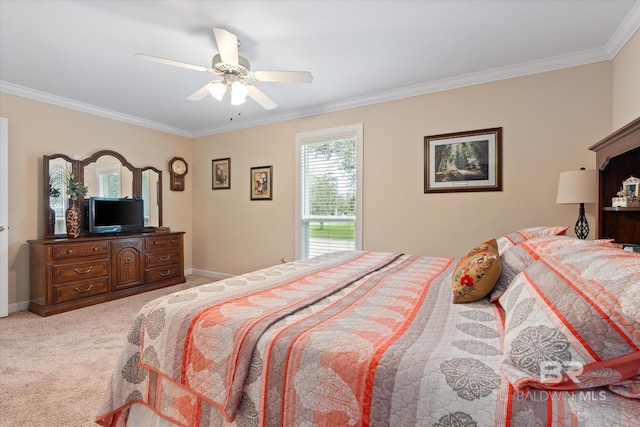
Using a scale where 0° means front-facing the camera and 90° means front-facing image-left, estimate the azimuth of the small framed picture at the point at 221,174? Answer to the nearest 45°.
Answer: approximately 45°

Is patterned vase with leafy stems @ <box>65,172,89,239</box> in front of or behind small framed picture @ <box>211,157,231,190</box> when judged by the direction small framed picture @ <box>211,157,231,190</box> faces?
in front

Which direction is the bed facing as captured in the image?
to the viewer's left

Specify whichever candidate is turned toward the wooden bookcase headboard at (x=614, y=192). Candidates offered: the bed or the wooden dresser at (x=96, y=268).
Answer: the wooden dresser at (x=96, y=268)

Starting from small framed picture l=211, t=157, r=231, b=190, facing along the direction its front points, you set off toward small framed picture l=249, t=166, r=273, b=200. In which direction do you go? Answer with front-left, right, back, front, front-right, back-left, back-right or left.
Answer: left

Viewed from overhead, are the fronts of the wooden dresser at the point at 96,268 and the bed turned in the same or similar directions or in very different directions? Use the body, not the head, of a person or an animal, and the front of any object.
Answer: very different directions

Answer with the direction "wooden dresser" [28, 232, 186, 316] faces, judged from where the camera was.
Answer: facing the viewer and to the right of the viewer

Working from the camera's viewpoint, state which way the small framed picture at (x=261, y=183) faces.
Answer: facing the viewer and to the left of the viewer

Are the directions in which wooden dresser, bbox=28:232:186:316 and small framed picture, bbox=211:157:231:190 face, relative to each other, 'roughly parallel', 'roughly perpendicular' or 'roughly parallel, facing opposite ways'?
roughly perpendicular

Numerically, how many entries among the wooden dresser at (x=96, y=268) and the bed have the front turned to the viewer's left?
1

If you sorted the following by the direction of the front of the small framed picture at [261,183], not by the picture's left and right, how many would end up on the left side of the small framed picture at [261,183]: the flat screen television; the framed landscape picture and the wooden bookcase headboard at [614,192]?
2

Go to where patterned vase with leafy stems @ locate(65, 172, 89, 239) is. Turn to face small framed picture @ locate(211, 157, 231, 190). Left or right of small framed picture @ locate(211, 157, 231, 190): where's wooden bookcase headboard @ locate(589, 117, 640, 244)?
right

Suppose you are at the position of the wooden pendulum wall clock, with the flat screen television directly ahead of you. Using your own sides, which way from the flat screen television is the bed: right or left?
left

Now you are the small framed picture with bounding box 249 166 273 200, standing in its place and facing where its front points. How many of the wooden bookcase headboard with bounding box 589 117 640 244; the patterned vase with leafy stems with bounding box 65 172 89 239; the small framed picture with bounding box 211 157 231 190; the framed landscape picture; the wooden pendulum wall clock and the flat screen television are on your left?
2

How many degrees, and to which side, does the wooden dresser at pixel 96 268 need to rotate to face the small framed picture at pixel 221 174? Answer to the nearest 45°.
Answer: approximately 45° to its left

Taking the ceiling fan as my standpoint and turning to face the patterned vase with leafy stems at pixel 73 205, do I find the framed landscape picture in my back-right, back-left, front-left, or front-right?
back-right
